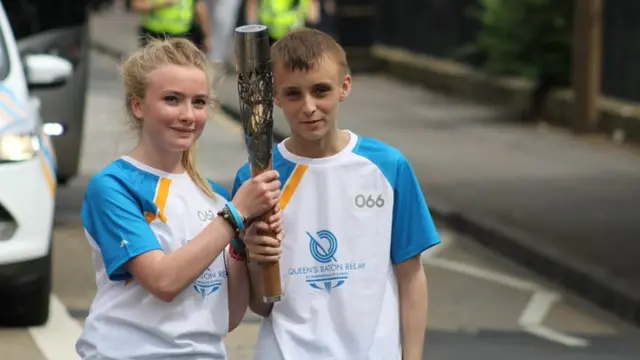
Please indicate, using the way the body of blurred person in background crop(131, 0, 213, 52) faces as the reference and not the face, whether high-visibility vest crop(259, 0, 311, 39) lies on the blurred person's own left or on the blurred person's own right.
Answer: on the blurred person's own left

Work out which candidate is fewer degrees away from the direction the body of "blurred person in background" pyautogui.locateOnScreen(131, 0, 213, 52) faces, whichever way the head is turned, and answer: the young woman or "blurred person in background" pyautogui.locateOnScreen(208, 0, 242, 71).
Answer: the young woman

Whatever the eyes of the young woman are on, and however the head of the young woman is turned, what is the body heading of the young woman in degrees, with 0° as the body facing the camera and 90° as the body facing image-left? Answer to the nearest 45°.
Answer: approximately 315°

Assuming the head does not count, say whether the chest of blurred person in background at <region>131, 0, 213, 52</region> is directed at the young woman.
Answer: yes

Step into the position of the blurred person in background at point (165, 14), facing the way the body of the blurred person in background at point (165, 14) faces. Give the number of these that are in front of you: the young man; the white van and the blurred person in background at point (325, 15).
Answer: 2

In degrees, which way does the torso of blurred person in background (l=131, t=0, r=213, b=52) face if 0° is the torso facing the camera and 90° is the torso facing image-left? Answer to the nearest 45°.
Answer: approximately 0°

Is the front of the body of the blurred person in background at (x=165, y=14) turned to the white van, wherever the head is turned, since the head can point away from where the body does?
yes

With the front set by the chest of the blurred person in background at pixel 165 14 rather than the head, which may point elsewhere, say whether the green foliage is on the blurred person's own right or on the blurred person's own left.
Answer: on the blurred person's own left

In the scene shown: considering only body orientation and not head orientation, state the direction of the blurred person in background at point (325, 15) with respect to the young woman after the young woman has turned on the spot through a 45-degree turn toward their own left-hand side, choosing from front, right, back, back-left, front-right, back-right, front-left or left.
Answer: left

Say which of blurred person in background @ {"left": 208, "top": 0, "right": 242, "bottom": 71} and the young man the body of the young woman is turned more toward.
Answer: the young man

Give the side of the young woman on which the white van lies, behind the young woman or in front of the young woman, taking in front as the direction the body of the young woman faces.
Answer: behind
